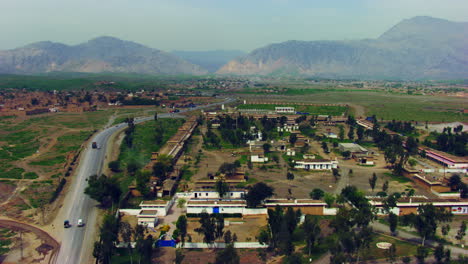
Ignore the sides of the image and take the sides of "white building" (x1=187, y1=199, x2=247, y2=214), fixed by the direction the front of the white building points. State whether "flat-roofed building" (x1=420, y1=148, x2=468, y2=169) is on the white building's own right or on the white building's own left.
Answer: on the white building's own left

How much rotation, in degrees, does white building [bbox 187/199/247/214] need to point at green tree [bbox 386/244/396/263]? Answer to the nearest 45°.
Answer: approximately 45° to its left

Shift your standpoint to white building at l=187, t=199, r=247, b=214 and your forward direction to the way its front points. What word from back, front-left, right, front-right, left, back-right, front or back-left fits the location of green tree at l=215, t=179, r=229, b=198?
back

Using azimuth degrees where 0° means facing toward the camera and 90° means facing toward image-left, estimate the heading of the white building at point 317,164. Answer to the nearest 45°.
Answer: approximately 0°

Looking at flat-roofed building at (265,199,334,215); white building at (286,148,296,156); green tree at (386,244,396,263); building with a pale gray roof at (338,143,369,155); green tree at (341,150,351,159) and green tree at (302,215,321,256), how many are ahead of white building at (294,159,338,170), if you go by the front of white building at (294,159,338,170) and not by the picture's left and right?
3

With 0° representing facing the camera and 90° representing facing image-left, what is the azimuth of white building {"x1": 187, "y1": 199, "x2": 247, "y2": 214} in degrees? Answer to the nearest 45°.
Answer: approximately 0°

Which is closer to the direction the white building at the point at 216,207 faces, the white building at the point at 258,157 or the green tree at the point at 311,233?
the green tree

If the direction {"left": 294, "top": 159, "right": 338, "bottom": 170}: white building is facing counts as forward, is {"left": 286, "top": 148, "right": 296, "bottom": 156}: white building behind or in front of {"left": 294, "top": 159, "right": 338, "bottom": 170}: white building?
behind

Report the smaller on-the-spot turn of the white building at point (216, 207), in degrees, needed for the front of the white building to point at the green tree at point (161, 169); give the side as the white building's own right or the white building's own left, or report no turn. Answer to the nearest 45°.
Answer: approximately 135° to the white building's own right

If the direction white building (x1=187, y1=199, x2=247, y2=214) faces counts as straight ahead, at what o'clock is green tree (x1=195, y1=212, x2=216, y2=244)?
The green tree is roughly at 12 o'clock from the white building.

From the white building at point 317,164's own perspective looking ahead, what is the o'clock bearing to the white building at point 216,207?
the white building at point 216,207 is roughly at 1 o'clock from the white building at point 317,164.
